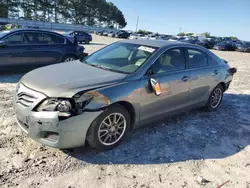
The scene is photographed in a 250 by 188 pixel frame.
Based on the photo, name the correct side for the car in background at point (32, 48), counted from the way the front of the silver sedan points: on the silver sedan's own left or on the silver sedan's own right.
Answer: on the silver sedan's own right

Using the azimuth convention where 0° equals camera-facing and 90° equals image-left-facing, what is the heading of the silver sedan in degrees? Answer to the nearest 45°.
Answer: approximately 45°
